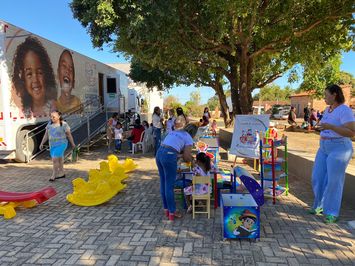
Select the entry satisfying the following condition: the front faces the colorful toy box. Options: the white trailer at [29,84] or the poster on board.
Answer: the poster on board

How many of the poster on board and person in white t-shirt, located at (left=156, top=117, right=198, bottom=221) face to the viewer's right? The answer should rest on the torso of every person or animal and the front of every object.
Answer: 1

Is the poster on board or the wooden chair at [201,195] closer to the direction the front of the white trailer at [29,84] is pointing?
the poster on board

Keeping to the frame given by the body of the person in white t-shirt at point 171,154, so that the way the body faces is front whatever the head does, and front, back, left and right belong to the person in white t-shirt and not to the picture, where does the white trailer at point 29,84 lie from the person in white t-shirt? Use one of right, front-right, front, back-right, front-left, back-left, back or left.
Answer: back-left

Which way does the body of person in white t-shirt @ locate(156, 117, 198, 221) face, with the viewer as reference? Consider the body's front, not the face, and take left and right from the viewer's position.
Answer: facing to the right of the viewer

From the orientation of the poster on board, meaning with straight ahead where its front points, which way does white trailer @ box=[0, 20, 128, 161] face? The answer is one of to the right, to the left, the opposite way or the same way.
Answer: the opposite way

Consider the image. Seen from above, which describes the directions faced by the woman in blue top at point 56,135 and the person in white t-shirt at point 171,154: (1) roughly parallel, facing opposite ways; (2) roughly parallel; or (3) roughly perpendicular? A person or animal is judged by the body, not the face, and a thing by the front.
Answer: roughly perpendicular

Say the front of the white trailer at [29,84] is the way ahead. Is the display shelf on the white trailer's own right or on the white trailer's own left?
on the white trailer's own right

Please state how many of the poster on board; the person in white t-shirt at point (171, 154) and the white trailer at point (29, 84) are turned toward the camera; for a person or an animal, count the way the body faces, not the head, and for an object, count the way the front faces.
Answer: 1

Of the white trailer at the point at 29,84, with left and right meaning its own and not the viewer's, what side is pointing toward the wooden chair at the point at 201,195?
right

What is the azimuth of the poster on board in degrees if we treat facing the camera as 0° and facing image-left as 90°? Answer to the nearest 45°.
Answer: approximately 0°

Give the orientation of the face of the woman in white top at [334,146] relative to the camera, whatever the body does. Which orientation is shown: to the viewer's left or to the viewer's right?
to the viewer's left

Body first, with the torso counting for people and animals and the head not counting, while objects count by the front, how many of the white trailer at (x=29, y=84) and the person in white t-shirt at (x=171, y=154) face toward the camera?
0

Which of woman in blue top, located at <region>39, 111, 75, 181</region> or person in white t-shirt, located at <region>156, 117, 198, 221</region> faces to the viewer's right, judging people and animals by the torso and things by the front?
person in white t-shirt, located at <region>156, 117, 198, 221</region>
